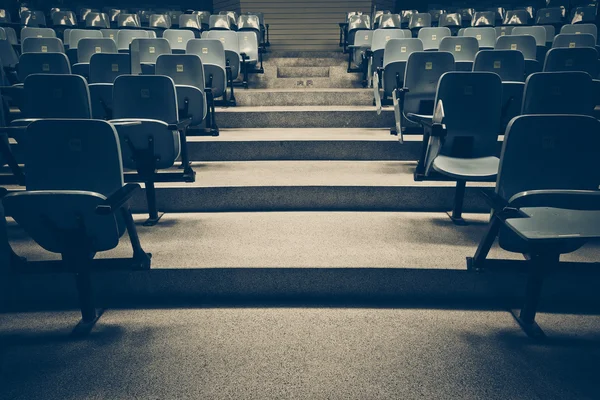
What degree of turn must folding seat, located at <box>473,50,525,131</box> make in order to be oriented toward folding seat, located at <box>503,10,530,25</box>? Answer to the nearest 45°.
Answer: approximately 180°

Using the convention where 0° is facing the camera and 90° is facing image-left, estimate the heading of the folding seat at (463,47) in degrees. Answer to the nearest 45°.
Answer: approximately 0°

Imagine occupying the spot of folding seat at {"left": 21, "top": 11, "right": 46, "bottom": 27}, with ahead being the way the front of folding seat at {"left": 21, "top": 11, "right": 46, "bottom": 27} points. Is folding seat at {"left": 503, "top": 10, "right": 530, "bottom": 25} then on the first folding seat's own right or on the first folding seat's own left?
on the first folding seat's own left

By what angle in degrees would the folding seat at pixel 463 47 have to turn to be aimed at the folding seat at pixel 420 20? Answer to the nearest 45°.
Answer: approximately 180°

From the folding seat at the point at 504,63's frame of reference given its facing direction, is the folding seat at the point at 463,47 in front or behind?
behind

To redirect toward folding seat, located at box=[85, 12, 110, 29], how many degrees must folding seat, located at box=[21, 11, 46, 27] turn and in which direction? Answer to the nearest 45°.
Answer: approximately 90° to its left

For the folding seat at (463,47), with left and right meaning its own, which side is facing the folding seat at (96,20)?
right
